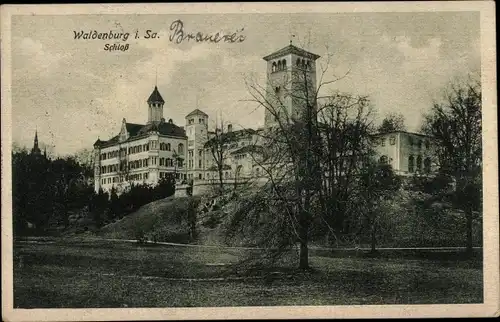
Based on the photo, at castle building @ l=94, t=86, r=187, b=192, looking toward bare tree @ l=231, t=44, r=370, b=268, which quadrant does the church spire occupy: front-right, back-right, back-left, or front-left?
back-right
